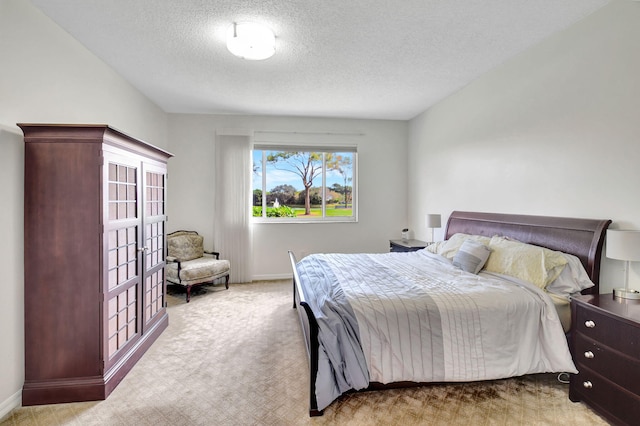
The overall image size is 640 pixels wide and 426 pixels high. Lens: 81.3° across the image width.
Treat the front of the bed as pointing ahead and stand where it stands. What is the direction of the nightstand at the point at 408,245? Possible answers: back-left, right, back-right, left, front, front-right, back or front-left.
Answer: back-right

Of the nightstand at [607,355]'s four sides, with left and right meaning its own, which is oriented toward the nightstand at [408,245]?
right

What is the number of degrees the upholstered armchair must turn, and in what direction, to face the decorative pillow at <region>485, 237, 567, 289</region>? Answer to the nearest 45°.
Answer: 0° — it already faces it

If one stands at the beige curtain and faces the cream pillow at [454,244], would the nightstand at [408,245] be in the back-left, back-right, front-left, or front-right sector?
front-left

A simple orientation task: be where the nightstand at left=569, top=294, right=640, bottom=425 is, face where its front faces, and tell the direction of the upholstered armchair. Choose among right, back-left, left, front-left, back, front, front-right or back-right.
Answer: front-right

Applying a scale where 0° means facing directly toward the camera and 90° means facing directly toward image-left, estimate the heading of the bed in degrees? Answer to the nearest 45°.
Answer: approximately 45°

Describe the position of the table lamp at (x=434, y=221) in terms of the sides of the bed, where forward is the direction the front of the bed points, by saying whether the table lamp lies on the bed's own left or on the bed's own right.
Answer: on the bed's own right

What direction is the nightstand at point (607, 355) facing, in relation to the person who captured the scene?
facing the viewer and to the left of the viewer

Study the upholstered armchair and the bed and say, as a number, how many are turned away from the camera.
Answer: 0

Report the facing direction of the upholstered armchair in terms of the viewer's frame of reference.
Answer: facing the viewer and to the right of the viewer

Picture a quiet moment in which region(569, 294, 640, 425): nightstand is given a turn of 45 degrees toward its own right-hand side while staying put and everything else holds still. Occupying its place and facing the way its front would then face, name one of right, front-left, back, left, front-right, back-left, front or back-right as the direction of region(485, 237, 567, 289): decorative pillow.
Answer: front-right

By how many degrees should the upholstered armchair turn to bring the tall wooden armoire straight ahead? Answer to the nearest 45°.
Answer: approximately 45° to its right

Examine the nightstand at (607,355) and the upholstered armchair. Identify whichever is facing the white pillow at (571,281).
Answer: the upholstered armchair

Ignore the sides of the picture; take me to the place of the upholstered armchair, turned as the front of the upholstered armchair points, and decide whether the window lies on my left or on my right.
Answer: on my left

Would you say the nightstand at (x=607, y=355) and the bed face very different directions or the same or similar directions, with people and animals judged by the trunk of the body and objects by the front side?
same or similar directions

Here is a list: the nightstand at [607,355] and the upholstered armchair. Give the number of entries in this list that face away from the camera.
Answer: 0
